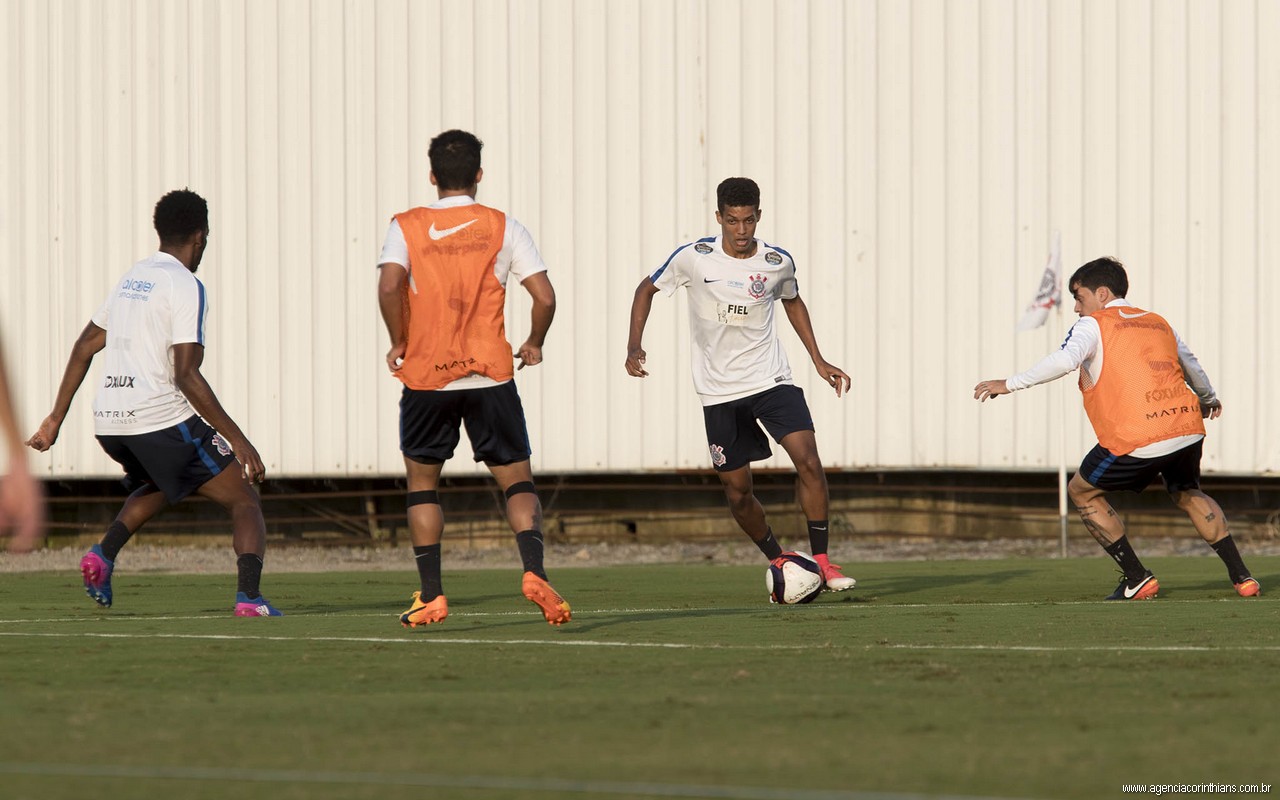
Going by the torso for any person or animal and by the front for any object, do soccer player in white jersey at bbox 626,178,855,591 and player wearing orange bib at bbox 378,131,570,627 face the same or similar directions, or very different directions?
very different directions

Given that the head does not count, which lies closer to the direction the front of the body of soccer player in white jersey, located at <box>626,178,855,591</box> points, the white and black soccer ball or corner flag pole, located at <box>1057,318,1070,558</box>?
the white and black soccer ball

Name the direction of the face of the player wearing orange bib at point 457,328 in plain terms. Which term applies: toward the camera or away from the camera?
away from the camera

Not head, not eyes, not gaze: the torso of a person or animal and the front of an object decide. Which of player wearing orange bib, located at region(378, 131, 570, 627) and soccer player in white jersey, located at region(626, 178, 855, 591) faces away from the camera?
the player wearing orange bib

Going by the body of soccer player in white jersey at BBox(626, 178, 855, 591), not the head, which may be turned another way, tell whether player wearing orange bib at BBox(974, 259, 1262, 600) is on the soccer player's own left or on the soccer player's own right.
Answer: on the soccer player's own left

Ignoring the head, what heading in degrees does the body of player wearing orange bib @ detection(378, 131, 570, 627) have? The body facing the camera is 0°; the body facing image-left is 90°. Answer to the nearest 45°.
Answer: approximately 180°

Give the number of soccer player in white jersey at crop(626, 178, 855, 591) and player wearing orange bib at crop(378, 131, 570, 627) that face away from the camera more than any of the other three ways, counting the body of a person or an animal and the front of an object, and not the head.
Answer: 1

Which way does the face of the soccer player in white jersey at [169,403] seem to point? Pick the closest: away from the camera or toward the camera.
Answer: away from the camera

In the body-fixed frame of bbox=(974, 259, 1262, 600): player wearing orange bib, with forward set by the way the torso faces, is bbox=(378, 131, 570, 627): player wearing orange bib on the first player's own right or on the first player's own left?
on the first player's own left

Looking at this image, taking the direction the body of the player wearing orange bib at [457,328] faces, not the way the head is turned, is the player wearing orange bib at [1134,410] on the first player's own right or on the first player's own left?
on the first player's own right

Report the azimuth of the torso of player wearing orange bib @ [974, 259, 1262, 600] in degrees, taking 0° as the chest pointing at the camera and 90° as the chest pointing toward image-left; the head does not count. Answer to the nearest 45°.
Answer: approximately 135°
